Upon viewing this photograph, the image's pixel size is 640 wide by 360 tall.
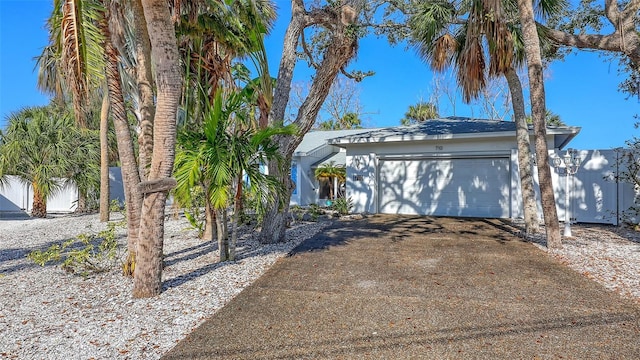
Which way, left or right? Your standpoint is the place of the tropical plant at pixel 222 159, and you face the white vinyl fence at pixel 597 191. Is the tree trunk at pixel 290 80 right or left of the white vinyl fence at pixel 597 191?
left

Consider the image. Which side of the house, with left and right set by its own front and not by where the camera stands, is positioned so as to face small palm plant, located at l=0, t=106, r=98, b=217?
right

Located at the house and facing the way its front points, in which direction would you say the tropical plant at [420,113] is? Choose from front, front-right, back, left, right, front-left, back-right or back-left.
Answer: back

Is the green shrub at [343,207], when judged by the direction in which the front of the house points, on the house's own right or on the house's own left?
on the house's own right

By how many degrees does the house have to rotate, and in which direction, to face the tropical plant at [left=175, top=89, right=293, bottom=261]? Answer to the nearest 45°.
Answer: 0° — it already faces it

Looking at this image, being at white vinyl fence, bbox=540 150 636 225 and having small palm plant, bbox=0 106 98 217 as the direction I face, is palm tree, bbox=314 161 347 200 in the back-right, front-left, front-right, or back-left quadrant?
front-right

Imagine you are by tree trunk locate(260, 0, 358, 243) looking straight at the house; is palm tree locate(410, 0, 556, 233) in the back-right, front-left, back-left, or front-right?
front-right

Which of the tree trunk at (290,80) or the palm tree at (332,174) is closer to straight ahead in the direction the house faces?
the tree trunk

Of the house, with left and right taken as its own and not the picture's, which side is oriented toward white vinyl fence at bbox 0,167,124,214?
right

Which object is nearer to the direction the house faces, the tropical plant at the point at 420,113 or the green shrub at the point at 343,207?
the green shrub

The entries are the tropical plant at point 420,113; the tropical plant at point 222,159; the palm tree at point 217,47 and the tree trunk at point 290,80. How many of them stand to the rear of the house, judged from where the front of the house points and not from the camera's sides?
1

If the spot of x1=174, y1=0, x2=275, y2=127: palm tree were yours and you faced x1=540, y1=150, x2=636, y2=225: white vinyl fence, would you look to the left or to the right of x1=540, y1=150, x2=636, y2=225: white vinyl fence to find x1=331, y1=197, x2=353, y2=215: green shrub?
left

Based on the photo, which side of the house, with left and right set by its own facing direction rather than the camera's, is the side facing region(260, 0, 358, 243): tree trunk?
front

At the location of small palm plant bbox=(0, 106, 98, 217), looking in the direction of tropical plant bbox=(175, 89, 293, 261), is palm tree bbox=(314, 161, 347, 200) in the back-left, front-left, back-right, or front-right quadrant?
front-left

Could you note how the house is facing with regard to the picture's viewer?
facing the viewer

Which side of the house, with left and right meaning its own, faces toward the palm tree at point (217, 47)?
front

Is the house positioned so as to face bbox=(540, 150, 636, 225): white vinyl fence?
no

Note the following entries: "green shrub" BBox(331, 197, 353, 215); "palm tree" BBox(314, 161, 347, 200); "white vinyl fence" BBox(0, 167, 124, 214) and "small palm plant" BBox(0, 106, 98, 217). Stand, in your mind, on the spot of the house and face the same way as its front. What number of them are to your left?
0
